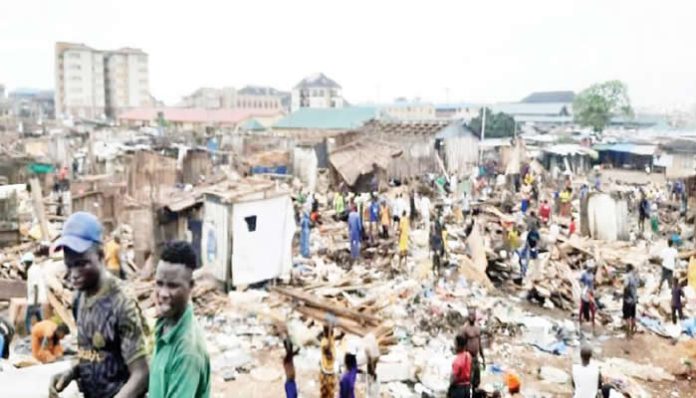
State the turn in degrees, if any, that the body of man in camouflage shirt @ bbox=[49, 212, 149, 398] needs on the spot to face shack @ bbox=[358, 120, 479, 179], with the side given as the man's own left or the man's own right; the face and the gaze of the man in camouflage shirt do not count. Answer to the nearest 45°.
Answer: approximately 180°

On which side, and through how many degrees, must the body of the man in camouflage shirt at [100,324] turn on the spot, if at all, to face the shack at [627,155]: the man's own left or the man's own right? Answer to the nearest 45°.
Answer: approximately 180°

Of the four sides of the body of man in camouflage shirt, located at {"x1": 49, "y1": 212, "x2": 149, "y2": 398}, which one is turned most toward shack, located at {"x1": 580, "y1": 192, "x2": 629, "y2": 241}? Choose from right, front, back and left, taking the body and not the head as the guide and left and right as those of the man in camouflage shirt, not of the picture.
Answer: back

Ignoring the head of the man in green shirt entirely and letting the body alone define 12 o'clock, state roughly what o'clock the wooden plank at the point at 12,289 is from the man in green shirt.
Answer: The wooden plank is roughly at 4 o'clock from the man in green shirt.

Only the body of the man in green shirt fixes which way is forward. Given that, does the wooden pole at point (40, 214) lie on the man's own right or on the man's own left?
on the man's own right

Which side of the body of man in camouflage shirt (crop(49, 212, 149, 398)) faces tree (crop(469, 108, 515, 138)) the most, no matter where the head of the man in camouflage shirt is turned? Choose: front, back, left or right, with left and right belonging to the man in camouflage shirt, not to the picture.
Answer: back

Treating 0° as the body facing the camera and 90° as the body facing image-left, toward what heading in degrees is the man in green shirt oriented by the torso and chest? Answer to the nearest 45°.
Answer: approximately 45°

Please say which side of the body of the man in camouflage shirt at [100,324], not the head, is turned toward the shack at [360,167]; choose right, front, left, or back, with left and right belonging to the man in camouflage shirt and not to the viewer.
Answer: back

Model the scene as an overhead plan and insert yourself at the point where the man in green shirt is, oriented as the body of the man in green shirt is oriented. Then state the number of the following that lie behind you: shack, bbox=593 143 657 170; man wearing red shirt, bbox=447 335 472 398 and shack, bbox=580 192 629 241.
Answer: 3

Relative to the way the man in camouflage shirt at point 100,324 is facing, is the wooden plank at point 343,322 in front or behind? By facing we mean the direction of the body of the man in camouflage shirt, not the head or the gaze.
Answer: behind
